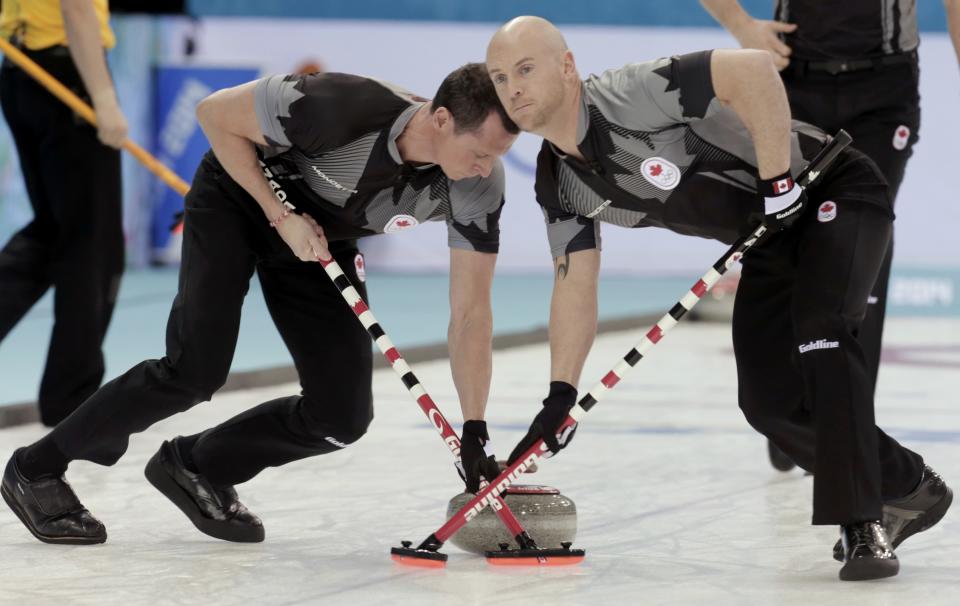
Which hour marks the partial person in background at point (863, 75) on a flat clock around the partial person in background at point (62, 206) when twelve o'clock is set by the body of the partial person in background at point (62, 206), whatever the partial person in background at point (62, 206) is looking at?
the partial person in background at point (863, 75) is roughly at 1 o'clock from the partial person in background at point (62, 206).

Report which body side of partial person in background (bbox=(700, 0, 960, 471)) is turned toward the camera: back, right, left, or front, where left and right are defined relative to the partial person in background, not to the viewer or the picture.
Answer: front

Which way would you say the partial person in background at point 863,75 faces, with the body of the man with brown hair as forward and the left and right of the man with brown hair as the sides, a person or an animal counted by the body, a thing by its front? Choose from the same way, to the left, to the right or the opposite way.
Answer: to the right

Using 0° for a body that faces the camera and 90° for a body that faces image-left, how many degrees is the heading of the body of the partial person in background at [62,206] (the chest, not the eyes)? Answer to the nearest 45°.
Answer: approximately 270°

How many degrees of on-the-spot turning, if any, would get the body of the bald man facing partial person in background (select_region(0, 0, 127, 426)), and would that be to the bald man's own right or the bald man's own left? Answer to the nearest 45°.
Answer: approximately 90° to the bald man's own right

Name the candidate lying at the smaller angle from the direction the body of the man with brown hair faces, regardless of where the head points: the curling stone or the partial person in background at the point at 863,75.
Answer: the curling stone

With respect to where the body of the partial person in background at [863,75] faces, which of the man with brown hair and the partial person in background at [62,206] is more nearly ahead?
the man with brown hair

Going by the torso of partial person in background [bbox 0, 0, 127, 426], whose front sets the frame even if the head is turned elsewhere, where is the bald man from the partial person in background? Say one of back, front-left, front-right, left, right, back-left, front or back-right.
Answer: front-right

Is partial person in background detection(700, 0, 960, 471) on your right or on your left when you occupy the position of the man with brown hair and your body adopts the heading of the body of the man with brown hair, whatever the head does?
on your left

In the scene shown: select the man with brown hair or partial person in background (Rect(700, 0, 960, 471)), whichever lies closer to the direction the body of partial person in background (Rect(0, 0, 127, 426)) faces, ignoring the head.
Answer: the partial person in background

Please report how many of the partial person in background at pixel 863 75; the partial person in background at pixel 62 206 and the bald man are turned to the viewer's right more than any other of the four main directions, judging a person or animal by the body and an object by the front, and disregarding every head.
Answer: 1

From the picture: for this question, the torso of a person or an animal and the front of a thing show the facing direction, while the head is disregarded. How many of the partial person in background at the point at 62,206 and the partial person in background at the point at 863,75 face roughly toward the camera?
1

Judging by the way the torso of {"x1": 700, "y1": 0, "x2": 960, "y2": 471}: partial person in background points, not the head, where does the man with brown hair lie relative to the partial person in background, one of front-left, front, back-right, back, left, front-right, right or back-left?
front-right

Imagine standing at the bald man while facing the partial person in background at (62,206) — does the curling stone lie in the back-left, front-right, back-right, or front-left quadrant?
front-left

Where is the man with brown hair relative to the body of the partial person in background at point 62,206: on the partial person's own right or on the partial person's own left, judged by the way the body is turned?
on the partial person's own right

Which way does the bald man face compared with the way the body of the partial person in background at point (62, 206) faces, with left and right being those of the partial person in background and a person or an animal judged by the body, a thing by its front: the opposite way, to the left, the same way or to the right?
the opposite way

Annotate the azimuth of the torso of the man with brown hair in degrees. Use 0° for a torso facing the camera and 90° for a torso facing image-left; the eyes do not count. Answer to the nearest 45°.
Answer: approximately 315°
